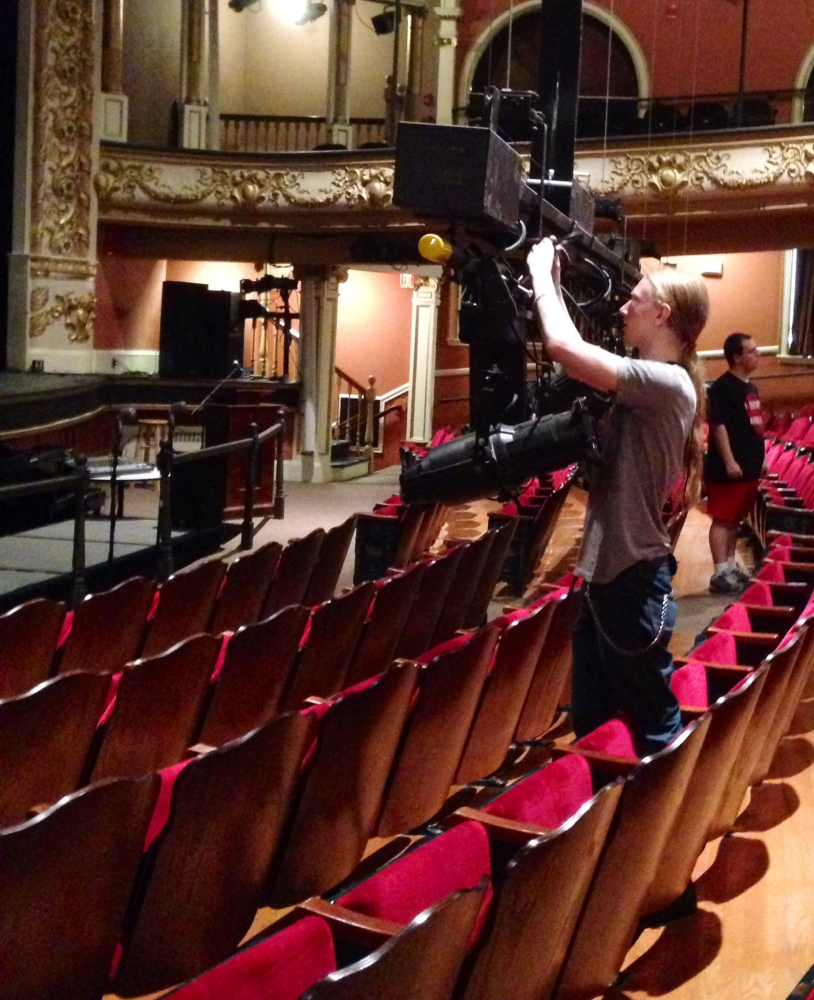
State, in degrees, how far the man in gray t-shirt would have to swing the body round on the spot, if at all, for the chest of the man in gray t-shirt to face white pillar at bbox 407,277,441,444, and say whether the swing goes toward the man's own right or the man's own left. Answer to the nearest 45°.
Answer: approximately 90° to the man's own right

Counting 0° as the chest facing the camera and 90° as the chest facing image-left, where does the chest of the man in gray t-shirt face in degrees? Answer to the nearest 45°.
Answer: approximately 90°

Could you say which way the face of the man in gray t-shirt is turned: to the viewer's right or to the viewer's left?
to the viewer's left

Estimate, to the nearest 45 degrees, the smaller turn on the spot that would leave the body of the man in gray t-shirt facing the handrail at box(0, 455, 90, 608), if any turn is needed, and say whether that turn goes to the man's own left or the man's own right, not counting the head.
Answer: approximately 45° to the man's own right

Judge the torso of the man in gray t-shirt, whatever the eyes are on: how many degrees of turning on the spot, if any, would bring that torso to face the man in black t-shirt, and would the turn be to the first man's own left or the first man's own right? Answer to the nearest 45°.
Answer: approximately 90° to the first man's own right

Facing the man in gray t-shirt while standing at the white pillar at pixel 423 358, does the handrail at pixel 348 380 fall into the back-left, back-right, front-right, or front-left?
back-right
